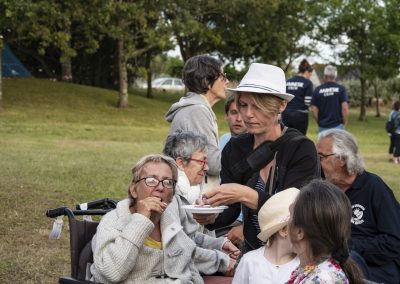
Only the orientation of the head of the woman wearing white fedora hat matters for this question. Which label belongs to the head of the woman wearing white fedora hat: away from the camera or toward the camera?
toward the camera

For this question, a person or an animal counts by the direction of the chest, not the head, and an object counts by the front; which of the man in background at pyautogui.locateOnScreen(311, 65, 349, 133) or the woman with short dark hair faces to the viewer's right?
the woman with short dark hair

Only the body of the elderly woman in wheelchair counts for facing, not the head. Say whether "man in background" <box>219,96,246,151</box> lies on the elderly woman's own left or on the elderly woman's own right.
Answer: on the elderly woman's own left

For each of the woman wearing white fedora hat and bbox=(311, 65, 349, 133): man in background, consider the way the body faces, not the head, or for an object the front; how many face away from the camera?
1

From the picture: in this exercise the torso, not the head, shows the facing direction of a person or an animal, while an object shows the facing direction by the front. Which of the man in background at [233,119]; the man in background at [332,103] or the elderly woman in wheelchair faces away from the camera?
the man in background at [332,103]

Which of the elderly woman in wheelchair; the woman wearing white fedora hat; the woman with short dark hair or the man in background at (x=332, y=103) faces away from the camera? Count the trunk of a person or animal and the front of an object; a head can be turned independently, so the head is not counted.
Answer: the man in background

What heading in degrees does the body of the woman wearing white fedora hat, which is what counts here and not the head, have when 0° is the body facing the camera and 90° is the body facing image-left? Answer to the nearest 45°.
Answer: approximately 45°

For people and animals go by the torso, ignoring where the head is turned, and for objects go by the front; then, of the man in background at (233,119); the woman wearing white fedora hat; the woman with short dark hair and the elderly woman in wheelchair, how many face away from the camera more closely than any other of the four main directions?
0

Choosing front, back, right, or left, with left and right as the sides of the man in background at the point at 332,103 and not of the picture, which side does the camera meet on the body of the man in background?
back

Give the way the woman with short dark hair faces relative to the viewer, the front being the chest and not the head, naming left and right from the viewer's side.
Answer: facing to the right of the viewer

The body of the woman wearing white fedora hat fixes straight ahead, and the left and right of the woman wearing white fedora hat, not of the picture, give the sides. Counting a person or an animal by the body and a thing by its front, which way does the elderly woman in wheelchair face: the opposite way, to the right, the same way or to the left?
to the left
